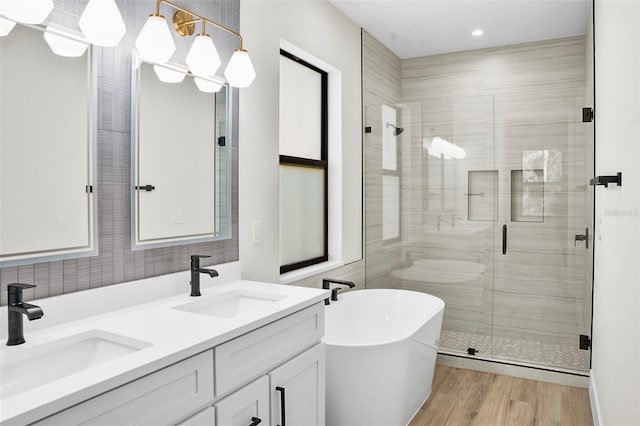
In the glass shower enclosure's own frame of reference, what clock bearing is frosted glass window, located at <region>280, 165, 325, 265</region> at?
The frosted glass window is roughly at 2 o'clock from the glass shower enclosure.

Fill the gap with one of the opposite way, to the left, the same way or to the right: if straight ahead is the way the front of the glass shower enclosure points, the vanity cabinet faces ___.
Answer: to the left

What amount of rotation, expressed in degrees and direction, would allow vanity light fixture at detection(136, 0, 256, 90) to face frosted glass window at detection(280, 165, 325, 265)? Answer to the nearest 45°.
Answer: approximately 90° to its left

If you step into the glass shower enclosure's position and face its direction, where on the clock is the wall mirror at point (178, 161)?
The wall mirror is roughly at 1 o'clock from the glass shower enclosure.

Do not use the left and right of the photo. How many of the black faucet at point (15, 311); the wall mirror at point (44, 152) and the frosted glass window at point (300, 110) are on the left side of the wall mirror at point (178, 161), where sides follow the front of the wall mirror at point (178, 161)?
1

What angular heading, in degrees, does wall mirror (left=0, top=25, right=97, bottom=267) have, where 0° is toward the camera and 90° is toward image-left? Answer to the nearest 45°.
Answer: approximately 315°
